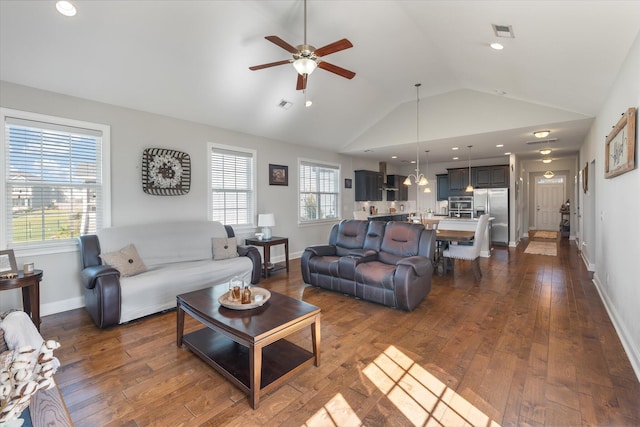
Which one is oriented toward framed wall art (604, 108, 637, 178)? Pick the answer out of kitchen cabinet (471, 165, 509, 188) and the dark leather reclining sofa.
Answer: the kitchen cabinet

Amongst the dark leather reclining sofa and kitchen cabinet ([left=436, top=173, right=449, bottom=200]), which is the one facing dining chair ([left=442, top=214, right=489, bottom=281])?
the kitchen cabinet

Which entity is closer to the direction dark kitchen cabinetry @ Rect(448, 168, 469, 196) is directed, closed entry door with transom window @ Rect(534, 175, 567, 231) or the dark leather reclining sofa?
the dark leather reclining sofa

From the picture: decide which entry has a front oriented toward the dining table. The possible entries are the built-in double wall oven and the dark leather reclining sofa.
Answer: the built-in double wall oven

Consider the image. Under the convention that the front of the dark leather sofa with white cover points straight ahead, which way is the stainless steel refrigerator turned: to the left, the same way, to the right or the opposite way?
to the right
